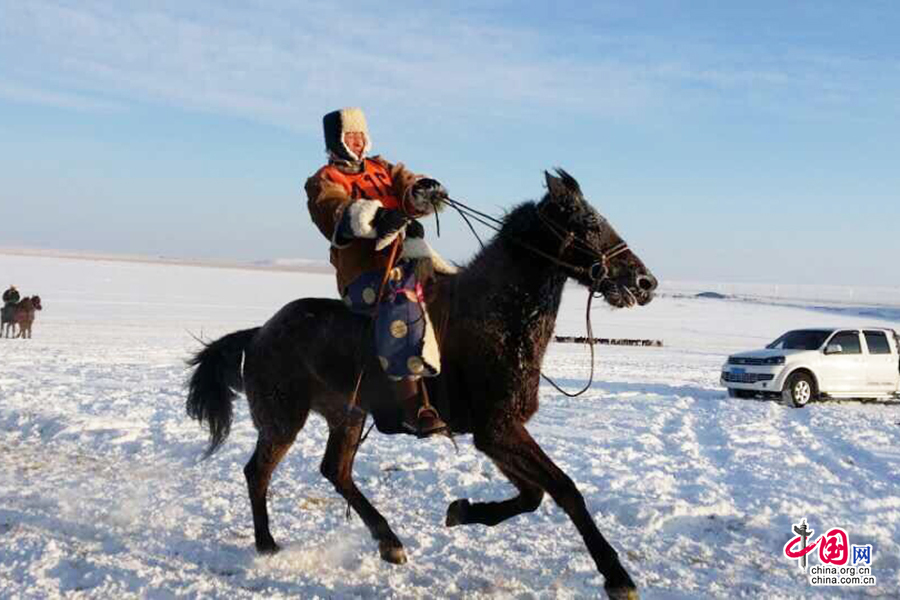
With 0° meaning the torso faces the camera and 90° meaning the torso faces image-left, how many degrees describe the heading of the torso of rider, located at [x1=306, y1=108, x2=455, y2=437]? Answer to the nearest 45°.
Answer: approximately 315°

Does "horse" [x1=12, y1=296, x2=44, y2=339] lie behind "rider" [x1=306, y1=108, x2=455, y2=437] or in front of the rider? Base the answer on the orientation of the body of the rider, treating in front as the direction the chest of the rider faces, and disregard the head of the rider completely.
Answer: behind

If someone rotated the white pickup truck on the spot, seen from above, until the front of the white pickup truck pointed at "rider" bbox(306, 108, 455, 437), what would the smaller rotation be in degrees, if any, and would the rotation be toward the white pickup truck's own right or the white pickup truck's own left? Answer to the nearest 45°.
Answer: approximately 45° to the white pickup truck's own left

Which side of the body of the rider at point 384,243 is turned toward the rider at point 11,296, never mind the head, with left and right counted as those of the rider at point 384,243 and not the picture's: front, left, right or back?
back

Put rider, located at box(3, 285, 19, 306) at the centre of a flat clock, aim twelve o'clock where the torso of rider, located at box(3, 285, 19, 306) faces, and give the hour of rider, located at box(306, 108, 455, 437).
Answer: rider, located at box(306, 108, 455, 437) is roughly at 3 o'clock from rider, located at box(3, 285, 19, 306).

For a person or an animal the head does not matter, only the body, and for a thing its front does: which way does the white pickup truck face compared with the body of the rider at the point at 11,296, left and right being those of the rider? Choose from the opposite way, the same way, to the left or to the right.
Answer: the opposite way

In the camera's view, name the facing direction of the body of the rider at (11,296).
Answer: to the viewer's right

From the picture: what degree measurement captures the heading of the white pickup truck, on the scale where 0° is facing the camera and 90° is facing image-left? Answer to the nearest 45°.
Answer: approximately 45°

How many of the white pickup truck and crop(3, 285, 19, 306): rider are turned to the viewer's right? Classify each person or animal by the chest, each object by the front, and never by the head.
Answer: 1
